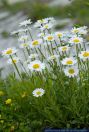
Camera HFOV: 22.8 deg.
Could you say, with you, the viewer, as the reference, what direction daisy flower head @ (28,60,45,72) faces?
facing the viewer
